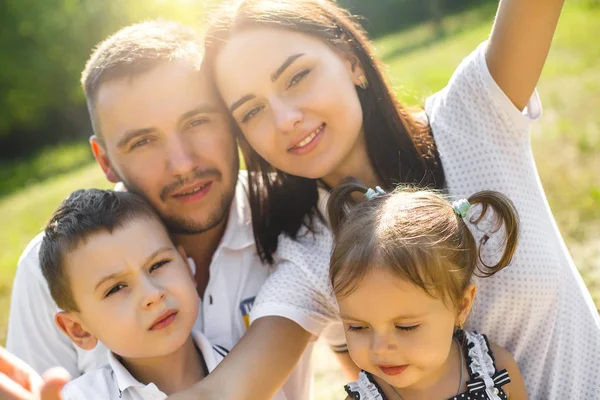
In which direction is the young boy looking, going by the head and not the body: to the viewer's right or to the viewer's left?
to the viewer's right

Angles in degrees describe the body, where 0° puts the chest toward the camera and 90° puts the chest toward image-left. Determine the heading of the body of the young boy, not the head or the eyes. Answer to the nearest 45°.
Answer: approximately 315°

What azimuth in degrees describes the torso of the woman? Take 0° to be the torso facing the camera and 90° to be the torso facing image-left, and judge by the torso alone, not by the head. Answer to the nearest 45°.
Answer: approximately 45°

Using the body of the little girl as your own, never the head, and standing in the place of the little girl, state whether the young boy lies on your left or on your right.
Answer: on your right

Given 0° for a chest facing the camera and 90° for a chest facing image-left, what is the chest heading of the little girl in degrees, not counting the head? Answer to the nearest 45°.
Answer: approximately 45°

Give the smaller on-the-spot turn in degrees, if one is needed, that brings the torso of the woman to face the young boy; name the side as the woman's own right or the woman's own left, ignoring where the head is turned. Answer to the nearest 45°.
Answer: approximately 45° to the woman's own right
